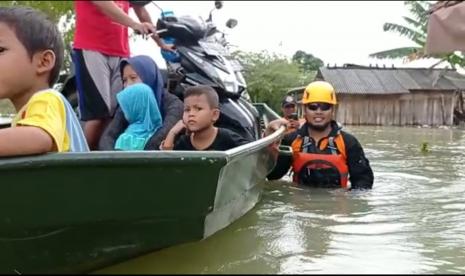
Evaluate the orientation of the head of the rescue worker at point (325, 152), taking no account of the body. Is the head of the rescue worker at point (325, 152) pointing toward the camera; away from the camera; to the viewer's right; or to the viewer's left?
toward the camera

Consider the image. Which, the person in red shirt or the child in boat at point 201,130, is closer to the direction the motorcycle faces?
the child in boat

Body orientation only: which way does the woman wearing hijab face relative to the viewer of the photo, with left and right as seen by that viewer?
facing the viewer and to the left of the viewer

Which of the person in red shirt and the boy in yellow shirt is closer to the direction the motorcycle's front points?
the boy in yellow shirt

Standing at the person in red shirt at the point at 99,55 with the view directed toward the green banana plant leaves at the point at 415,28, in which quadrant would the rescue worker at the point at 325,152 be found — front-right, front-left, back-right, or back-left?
front-right

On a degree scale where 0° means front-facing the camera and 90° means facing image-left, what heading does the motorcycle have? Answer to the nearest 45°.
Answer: approximately 315°

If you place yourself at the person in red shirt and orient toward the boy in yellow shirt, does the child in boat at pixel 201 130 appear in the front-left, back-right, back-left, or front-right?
front-left

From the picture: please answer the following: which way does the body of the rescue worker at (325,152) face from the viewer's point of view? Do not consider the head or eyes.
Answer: toward the camera

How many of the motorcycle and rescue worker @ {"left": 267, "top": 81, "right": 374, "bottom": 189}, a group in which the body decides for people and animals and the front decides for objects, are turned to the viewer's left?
0
